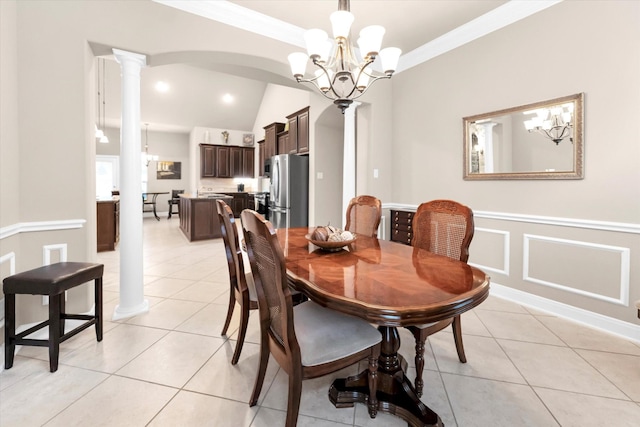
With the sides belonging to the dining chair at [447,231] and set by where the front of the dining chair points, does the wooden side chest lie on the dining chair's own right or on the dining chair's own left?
on the dining chair's own right

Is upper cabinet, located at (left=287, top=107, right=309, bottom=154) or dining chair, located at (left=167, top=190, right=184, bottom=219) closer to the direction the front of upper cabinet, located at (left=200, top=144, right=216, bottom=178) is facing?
the upper cabinet

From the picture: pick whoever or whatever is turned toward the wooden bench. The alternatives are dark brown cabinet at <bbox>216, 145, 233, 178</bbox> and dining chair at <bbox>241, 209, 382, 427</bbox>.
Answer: the dark brown cabinet

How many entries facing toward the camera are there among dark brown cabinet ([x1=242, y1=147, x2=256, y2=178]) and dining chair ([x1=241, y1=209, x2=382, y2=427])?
1

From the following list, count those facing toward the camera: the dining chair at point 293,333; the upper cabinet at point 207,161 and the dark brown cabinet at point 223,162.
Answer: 2

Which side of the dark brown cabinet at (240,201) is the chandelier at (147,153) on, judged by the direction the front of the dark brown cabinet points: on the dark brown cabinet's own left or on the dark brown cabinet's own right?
on the dark brown cabinet's own right

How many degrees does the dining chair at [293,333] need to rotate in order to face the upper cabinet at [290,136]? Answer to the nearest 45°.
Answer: approximately 45° to its left

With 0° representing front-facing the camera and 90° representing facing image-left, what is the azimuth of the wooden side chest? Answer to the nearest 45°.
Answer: approximately 45°

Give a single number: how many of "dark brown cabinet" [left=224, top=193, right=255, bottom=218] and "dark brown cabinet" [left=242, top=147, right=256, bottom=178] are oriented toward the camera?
2
